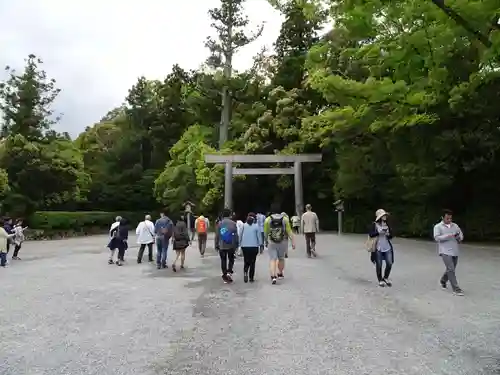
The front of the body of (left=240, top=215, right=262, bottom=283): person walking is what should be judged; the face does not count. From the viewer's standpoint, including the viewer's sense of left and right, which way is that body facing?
facing away from the viewer

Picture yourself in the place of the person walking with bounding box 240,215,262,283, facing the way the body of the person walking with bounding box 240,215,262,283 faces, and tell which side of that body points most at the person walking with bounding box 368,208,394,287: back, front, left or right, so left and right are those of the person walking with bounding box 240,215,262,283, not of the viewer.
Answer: right

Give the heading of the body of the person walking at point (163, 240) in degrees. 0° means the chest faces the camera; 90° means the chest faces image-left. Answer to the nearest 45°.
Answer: approximately 180°

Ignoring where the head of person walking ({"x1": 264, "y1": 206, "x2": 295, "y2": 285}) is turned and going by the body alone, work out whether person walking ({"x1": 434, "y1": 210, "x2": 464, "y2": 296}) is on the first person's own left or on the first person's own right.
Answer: on the first person's own right

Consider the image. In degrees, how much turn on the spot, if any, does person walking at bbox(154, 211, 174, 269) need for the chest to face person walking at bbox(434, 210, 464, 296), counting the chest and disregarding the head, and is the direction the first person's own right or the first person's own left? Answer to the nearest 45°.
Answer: approximately 135° to the first person's own right

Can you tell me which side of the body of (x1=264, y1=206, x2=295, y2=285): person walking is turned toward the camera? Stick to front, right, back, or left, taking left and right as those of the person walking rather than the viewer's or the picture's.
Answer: back

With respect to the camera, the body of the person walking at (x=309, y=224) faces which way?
away from the camera
